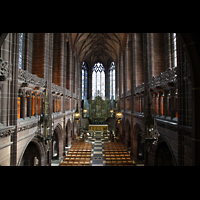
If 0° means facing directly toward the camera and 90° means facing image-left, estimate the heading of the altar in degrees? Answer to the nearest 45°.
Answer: approximately 0°
